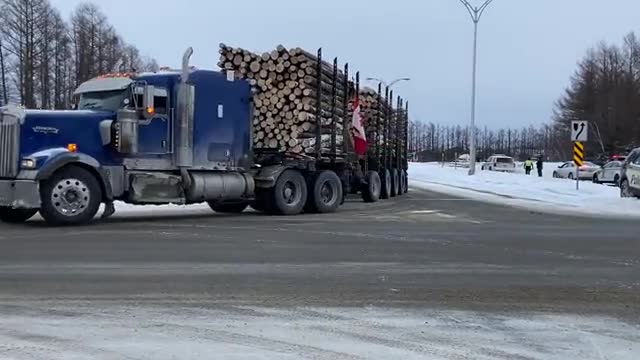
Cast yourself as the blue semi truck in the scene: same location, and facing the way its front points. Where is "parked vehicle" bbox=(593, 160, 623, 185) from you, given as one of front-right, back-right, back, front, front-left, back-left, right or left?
back

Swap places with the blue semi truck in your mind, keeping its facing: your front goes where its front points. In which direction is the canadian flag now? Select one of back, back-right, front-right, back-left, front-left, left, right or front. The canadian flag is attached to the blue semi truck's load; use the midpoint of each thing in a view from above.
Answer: back

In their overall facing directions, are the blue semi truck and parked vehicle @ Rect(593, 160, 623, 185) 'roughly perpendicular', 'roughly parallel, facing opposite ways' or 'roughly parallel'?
roughly parallel

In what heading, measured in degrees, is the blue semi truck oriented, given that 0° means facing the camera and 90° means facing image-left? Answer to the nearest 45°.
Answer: approximately 45°

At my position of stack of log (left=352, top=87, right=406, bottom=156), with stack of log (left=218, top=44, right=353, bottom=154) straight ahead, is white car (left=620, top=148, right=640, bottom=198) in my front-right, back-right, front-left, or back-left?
back-left

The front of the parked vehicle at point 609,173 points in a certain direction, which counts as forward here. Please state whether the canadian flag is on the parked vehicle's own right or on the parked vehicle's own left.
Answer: on the parked vehicle's own left
